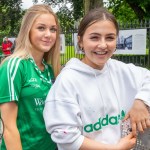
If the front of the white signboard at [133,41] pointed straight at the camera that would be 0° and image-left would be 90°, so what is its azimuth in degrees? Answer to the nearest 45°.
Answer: approximately 0°

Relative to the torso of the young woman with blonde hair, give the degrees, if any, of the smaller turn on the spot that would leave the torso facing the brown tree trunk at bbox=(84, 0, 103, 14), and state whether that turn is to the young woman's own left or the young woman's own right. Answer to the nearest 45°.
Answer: approximately 135° to the young woman's own left

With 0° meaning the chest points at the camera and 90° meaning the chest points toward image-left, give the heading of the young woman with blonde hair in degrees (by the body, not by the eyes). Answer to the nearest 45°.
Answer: approximately 315°
